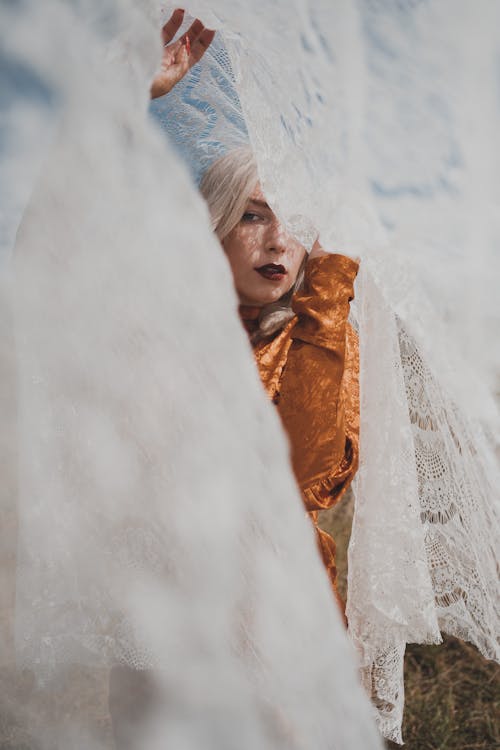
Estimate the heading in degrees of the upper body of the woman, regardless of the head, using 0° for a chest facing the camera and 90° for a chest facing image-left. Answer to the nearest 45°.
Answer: approximately 0°
